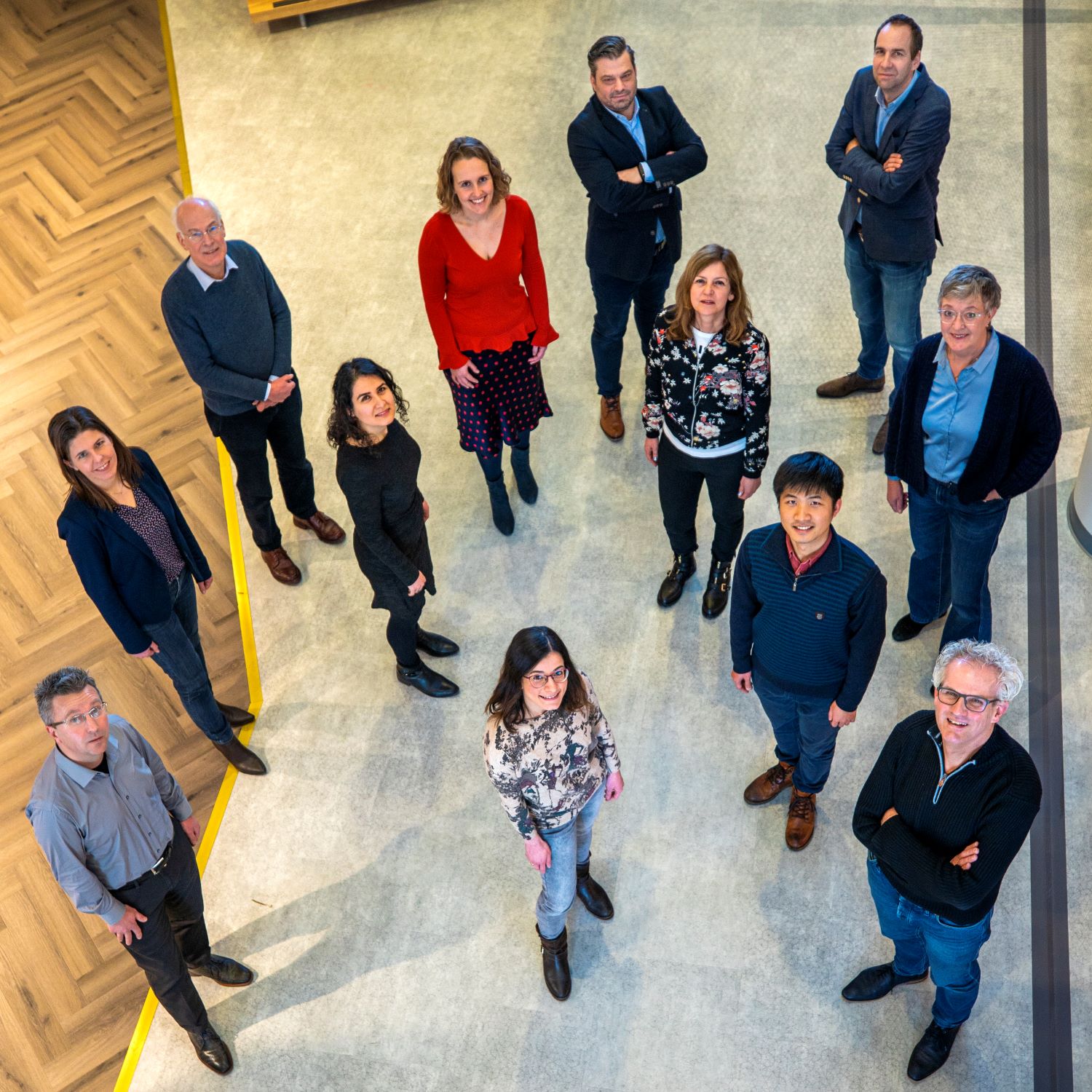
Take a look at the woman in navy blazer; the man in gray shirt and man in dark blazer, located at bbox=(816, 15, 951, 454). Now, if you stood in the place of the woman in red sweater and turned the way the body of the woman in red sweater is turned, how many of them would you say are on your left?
1

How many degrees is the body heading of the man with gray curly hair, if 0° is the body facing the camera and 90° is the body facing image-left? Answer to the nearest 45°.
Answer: approximately 45°

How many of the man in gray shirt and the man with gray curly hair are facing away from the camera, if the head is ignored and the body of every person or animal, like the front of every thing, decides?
0

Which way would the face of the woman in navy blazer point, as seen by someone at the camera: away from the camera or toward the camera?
toward the camera

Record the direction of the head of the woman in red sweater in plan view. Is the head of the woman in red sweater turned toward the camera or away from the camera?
toward the camera

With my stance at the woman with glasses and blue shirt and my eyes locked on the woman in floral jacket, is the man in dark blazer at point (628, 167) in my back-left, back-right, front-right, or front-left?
front-right

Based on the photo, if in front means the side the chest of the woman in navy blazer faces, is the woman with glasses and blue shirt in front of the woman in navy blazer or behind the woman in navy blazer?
in front

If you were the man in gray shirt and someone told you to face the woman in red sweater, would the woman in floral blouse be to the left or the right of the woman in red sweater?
right

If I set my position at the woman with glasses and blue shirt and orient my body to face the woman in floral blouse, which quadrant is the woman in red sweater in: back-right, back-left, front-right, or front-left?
front-right

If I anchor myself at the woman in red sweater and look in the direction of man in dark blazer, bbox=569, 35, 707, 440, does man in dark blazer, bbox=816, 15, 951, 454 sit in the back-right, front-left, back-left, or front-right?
front-right

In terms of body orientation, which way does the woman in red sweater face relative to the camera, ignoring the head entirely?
toward the camera

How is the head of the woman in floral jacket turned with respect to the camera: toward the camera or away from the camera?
toward the camera

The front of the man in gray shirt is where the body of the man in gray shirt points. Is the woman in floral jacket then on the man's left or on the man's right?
on the man's left

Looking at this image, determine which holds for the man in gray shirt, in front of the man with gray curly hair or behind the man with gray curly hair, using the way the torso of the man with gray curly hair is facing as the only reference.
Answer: in front
